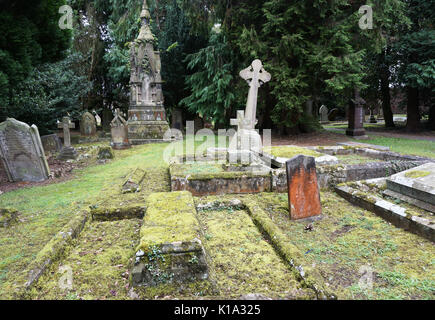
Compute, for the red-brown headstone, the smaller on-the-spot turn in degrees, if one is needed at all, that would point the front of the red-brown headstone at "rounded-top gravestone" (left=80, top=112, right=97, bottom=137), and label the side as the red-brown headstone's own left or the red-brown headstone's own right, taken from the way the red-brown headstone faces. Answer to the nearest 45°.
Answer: approximately 135° to the red-brown headstone's own right

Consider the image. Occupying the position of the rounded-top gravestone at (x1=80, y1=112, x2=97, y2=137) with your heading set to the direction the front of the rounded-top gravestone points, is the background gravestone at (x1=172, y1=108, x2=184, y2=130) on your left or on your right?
on your left

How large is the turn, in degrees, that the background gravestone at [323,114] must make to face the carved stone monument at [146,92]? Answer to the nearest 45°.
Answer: approximately 45° to its right

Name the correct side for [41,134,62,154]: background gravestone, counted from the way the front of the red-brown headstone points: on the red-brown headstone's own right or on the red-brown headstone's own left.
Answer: on the red-brown headstone's own right

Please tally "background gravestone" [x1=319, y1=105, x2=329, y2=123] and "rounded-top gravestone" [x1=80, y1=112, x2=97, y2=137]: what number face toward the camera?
2

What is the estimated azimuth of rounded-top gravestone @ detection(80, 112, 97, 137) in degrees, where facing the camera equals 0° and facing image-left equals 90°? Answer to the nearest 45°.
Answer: approximately 0°

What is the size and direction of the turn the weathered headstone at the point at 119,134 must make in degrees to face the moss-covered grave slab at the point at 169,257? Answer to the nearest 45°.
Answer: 0° — it already faces it

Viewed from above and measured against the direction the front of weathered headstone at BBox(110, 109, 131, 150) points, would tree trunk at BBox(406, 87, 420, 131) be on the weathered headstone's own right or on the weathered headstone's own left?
on the weathered headstone's own left

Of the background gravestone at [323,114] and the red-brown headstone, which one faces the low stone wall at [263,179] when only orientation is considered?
the background gravestone

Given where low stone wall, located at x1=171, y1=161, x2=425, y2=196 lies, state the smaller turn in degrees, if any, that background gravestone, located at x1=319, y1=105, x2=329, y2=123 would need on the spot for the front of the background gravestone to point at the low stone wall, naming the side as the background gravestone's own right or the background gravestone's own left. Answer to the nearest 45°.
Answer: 0° — it already faces it

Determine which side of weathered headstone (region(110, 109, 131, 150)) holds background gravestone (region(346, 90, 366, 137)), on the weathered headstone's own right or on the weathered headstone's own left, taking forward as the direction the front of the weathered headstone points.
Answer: on the weathered headstone's own left
